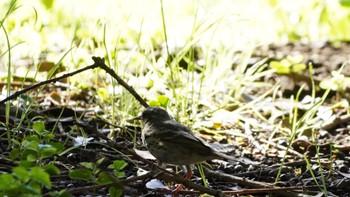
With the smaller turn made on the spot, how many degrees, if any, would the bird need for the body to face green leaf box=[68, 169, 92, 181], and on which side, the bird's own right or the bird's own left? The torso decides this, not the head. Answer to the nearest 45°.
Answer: approximately 45° to the bird's own left

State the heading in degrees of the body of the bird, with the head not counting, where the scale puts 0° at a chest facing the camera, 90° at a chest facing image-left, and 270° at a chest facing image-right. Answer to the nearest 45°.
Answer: approximately 90°

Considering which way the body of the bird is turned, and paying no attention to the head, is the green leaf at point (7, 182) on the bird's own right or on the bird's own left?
on the bird's own left

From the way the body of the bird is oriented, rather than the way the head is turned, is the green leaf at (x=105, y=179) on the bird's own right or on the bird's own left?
on the bird's own left

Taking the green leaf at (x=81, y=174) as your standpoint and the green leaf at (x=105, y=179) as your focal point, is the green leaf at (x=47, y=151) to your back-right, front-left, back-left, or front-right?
back-left
